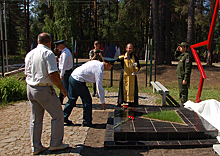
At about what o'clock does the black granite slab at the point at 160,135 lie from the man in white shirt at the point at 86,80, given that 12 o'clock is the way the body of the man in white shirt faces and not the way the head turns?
The black granite slab is roughly at 1 o'clock from the man in white shirt.

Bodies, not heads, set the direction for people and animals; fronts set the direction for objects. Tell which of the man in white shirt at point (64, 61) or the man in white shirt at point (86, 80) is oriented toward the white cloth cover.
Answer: the man in white shirt at point (86, 80)

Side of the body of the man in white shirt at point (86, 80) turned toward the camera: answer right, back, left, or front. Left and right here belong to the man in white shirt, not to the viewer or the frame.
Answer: right

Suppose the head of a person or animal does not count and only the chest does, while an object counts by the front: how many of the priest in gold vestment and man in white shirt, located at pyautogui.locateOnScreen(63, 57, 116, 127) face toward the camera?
1

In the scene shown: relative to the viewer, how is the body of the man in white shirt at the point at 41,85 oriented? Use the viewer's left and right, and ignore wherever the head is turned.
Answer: facing away from the viewer and to the right of the viewer

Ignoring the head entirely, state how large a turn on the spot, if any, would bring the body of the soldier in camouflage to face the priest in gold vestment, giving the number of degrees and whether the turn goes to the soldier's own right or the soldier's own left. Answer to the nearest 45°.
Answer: approximately 45° to the soldier's own right

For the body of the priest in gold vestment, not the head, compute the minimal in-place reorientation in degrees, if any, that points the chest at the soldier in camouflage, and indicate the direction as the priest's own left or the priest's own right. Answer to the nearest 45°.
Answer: approximately 90° to the priest's own left
